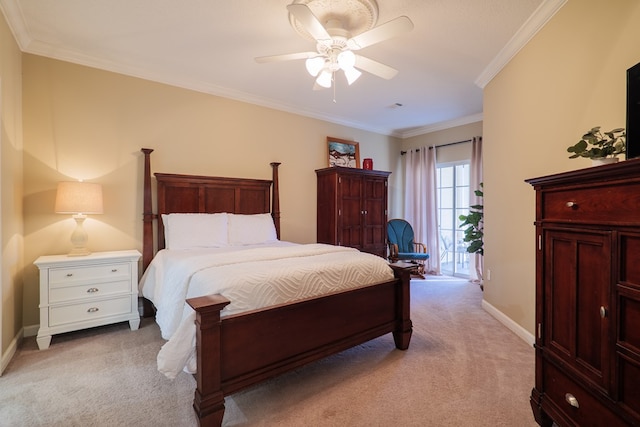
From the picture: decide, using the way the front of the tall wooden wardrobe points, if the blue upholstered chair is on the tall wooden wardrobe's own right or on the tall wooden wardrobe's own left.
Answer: on the tall wooden wardrobe's own left

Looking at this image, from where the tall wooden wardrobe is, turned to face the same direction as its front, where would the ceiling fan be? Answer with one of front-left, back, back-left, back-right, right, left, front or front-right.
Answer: front-right

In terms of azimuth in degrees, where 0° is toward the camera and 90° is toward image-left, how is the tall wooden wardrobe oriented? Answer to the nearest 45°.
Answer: approximately 315°

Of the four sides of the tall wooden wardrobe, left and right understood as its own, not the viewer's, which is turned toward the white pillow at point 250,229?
right

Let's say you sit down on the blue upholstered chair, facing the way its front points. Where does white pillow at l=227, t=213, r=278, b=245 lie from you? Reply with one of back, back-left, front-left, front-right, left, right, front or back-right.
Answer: right

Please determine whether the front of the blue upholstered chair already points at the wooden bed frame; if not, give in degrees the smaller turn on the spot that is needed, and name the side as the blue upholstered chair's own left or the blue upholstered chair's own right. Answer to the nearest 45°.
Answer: approximately 45° to the blue upholstered chair's own right

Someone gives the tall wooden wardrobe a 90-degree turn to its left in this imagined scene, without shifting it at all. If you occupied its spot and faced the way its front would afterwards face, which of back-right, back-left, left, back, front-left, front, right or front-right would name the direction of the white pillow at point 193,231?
back

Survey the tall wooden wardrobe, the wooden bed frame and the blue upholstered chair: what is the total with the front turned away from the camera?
0

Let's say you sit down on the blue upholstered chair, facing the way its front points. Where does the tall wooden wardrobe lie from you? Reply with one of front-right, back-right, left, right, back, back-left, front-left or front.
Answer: right

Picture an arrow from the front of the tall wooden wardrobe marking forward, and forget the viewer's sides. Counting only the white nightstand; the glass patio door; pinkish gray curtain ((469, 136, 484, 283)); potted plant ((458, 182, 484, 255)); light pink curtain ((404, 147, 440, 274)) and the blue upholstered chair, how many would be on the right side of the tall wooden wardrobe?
1

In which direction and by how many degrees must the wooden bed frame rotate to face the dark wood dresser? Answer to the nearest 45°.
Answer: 0° — it already faces it
